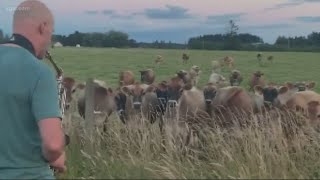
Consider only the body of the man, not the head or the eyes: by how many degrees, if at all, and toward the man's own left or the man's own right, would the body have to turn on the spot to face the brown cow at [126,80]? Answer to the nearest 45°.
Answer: approximately 45° to the man's own left

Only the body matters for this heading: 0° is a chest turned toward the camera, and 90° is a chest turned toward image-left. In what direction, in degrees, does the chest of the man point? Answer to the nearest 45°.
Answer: approximately 225°

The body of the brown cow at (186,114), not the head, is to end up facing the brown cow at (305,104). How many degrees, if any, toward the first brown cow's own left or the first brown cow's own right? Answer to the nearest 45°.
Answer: approximately 135° to the first brown cow's own left

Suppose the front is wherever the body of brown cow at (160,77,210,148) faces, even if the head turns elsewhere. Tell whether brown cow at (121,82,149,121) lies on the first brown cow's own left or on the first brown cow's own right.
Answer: on the first brown cow's own right

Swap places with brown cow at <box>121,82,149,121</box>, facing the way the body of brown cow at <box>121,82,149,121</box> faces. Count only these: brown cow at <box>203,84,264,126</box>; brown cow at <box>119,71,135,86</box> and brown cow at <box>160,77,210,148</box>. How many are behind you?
1

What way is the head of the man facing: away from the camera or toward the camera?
away from the camera

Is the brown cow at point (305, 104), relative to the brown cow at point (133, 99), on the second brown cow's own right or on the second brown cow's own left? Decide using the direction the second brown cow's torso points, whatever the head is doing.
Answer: on the second brown cow's own left

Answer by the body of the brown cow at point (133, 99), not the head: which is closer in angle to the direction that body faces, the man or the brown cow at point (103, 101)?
the man
